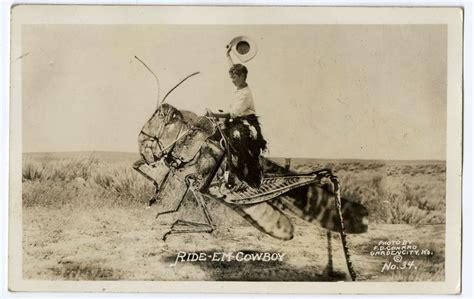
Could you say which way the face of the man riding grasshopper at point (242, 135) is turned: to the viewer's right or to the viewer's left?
to the viewer's left

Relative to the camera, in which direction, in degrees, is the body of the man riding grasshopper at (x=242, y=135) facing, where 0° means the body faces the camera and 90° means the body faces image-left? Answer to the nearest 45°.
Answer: approximately 90°
